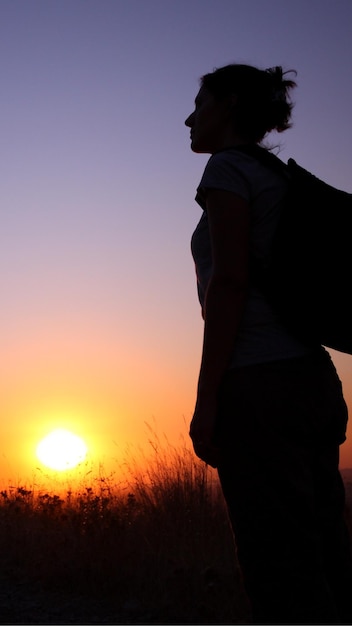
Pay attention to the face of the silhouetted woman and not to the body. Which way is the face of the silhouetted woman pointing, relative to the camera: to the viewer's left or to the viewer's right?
to the viewer's left

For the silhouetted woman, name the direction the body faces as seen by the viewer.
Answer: to the viewer's left
